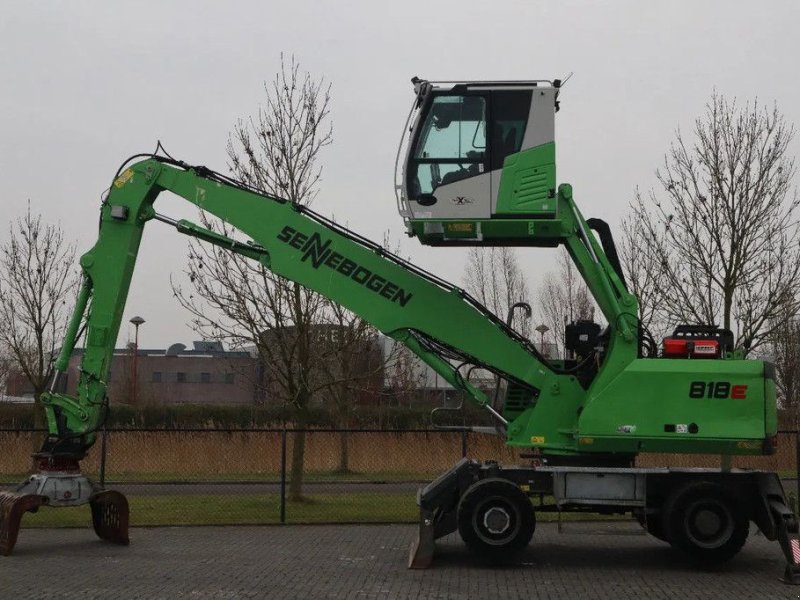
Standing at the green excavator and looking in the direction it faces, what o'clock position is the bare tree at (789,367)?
The bare tree is roughly at 4 o'clock from the green excavator.

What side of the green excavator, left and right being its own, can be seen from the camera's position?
left

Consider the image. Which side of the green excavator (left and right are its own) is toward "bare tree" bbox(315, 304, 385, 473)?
right

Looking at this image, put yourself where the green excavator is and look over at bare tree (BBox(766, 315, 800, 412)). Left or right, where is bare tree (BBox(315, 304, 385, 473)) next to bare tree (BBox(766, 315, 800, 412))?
left

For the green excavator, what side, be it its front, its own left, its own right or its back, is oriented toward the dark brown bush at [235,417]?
right

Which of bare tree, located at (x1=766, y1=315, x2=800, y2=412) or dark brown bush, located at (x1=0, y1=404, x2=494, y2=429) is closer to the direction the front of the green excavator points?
the dark brown bush
